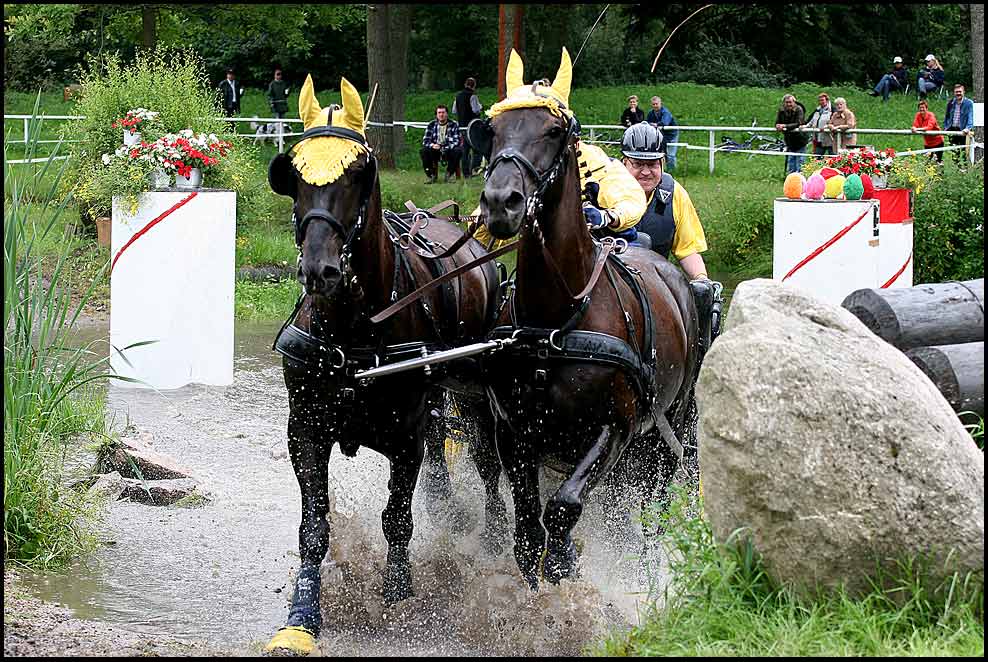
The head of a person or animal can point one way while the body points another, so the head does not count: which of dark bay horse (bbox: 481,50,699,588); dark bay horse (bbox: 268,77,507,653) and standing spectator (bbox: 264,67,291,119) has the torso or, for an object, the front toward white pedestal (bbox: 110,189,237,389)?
the standing spectator

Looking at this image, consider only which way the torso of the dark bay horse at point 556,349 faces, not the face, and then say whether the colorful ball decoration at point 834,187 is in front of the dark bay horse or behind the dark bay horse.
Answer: behind

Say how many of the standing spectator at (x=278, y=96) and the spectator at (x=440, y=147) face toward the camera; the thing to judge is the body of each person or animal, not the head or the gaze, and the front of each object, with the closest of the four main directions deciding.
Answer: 2

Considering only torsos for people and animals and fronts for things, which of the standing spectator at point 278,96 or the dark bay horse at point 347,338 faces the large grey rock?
the standing spectator

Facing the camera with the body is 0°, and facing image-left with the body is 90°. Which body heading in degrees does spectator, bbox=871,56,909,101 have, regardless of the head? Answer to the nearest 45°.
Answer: approximately 45°

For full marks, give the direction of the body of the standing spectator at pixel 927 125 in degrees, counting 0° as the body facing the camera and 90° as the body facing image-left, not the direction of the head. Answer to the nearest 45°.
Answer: approximately 45°

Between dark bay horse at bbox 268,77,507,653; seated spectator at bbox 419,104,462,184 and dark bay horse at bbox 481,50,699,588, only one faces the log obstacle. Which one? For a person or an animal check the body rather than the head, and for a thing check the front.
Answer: the seated spectator

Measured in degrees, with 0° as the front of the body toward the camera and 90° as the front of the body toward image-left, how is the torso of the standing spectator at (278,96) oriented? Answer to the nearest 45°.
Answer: approximately 0°

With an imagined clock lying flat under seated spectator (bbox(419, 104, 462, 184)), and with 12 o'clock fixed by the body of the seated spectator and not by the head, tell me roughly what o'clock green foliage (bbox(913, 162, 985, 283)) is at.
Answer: The green foliage is roughly at 11 o'clock from the seated spectator.

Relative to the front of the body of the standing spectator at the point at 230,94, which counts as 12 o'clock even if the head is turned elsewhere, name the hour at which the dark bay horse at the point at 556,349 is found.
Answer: The dark bay horse is roughly at 12 o'clock from the standing spectator.

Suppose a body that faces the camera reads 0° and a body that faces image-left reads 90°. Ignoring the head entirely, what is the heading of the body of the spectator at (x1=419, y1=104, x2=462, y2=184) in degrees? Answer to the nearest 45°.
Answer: approximately 0°
